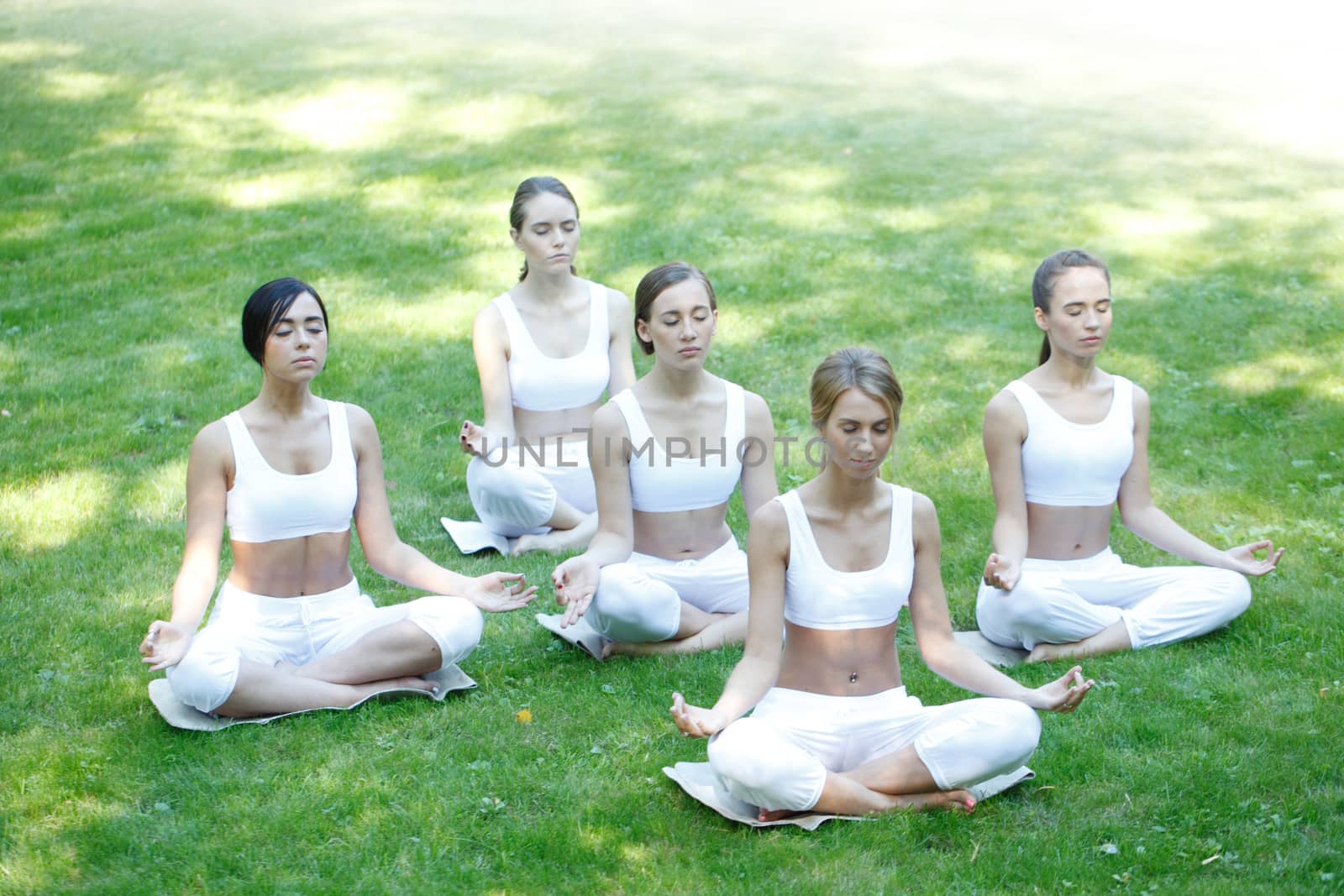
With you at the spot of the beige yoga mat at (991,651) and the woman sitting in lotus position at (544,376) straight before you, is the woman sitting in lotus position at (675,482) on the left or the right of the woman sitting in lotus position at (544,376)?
left

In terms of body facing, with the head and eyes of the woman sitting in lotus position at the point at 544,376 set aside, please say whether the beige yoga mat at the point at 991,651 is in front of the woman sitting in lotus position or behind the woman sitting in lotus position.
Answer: in front

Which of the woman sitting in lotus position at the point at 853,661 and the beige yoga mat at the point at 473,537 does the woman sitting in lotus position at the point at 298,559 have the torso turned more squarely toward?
the woman sitting in lotus position

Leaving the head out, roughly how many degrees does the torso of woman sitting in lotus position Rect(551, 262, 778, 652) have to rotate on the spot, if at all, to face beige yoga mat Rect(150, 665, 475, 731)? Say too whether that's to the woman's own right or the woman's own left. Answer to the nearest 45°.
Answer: approximately 90° to the woman's own right

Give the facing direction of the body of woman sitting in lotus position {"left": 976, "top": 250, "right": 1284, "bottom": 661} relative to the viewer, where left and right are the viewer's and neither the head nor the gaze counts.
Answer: facing the viewer and to the right of the viewer

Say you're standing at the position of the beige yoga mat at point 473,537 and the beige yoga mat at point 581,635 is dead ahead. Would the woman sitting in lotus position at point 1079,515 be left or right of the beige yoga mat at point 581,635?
left

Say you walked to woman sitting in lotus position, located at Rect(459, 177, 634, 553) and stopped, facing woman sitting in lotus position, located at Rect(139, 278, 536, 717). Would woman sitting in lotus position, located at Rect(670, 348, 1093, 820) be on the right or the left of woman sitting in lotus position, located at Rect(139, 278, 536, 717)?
left

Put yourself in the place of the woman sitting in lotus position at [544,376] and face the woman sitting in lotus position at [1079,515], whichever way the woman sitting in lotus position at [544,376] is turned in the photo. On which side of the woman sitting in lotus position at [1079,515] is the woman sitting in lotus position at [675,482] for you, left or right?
right

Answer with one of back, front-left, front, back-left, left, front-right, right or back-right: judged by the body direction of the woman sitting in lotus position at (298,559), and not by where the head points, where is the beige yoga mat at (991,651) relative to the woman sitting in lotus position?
front-left
